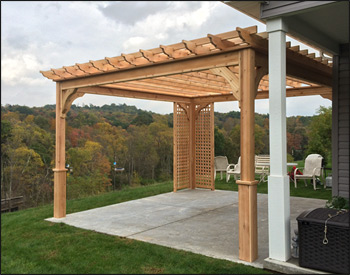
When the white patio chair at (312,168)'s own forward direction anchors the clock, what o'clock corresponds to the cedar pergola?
The cedar pergola is roughly at 11 o'clock from the white patio chair.

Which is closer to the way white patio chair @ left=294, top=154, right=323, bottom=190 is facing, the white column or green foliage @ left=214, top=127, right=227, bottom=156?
the white column

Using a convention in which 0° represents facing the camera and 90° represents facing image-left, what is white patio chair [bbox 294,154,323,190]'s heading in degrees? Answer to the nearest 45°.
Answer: approximately 45°

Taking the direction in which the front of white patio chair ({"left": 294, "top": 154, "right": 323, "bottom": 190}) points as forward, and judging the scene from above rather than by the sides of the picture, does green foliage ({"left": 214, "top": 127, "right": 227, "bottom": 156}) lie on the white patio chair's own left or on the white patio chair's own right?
on the white patio chair's own right

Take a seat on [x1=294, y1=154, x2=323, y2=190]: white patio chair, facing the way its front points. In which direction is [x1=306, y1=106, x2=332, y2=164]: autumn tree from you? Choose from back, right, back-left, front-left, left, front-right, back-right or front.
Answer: back-right

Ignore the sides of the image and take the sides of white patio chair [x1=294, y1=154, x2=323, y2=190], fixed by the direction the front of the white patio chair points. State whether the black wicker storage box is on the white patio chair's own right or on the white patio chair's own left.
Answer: on the white patio chair's own left

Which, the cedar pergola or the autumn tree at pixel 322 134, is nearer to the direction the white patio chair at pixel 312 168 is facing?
the cedar pergola

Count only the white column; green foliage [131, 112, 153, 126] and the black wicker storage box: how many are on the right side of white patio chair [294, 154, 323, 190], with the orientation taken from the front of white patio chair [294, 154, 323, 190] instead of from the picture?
1

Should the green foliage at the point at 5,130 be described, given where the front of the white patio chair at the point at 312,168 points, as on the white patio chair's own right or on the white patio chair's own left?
on the white patio chair's own right
